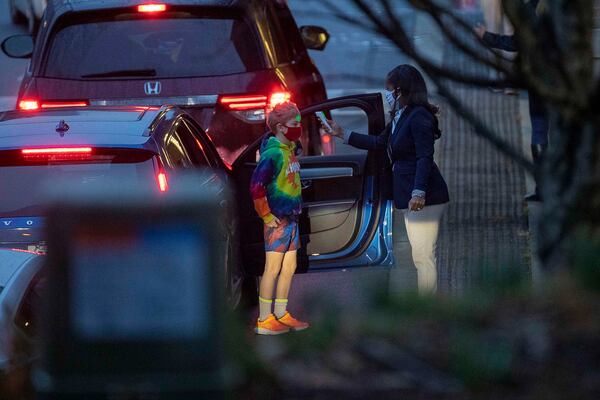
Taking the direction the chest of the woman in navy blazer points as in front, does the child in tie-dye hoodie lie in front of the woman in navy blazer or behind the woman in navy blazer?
in front

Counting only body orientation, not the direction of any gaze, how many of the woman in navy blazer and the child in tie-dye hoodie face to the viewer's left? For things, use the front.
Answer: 1

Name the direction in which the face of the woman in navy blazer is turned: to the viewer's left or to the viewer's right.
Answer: to the viewer's left

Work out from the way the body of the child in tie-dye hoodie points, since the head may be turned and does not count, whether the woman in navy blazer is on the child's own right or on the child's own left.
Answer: on the child's own left

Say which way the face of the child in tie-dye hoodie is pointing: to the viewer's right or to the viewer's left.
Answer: to the viewer's right

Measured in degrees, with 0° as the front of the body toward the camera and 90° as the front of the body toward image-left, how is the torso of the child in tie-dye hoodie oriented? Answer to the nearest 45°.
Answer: approximately 315°

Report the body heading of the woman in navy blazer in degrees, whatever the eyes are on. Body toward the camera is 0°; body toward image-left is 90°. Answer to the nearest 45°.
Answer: approximately 90°

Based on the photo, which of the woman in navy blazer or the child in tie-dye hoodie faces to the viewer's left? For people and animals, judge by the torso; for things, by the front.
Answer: the woman in navy blazer
